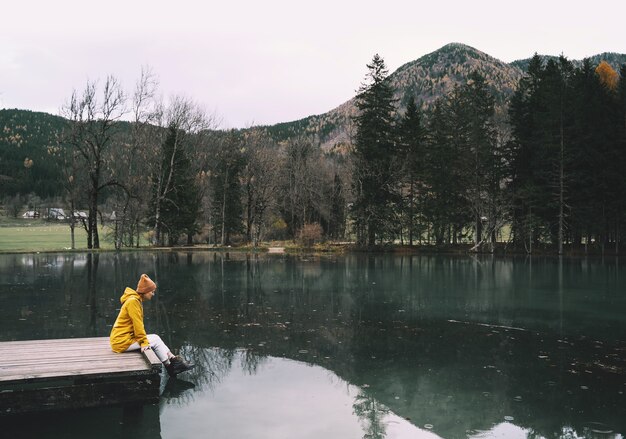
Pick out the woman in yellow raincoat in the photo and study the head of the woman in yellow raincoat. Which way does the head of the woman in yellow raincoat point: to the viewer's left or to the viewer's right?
to the viewer's right

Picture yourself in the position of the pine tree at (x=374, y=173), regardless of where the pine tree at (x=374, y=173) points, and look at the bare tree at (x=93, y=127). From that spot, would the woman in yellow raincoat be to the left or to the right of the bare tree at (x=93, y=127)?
left

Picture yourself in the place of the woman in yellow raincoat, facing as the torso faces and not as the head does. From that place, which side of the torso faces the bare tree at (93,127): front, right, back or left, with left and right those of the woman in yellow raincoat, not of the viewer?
left

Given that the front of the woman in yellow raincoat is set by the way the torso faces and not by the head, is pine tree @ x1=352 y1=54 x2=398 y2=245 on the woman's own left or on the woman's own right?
on the woman's own left

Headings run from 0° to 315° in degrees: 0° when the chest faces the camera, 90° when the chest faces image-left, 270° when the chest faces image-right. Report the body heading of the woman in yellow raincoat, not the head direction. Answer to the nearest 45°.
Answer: approximately 270°
